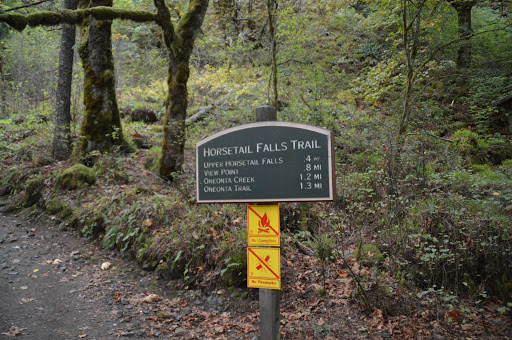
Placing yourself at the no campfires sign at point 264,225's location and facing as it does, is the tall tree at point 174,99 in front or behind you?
behind

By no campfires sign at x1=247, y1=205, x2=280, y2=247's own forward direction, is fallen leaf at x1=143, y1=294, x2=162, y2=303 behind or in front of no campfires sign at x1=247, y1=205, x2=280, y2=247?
behind

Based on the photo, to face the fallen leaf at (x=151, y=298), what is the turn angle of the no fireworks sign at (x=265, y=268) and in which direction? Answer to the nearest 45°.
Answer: approximately 135° to its right

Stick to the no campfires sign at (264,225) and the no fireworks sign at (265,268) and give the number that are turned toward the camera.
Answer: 2

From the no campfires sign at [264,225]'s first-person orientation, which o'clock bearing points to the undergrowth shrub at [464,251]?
The undergrowth shrub is roughly at 8 o'clock from the no campfires sign.

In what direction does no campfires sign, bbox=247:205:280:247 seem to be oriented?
toward the camera

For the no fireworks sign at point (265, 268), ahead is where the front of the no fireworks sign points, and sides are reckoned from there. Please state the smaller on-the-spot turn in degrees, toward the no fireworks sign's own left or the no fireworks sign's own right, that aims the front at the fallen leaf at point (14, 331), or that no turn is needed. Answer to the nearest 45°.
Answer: approximately 90° to the no fireworks sign's own right

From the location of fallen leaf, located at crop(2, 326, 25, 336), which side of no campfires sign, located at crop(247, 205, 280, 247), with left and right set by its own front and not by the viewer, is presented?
right

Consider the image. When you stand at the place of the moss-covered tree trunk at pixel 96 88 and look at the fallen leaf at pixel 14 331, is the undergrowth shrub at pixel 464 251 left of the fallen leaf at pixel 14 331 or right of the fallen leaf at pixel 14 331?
left

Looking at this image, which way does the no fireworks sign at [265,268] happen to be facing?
toward the camera
